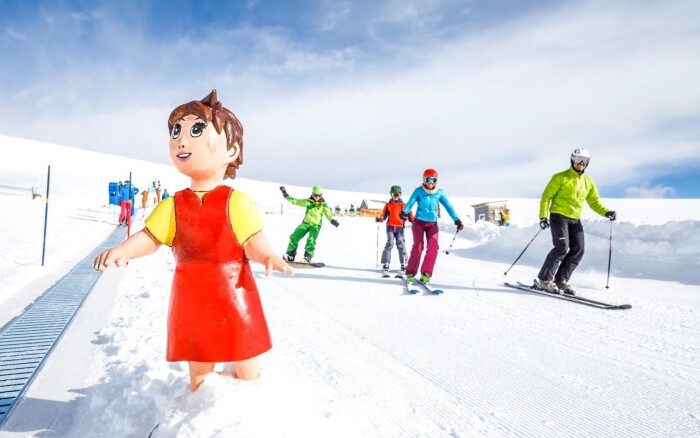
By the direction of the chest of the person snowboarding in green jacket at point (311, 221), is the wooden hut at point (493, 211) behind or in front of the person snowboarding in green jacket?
behind

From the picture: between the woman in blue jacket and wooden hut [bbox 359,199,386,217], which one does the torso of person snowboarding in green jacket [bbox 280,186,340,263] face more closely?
the woman in blue jacket

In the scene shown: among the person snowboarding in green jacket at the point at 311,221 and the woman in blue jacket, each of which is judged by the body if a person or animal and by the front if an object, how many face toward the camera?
2

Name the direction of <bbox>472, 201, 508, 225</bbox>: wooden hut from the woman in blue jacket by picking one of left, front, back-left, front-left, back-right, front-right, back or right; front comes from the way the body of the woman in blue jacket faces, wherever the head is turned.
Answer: back

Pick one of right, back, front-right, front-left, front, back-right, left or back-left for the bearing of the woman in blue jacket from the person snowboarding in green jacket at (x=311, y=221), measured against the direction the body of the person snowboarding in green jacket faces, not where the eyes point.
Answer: front-left

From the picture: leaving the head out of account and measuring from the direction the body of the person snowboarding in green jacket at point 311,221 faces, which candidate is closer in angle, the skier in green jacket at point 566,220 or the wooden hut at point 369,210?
the skier in green jacket

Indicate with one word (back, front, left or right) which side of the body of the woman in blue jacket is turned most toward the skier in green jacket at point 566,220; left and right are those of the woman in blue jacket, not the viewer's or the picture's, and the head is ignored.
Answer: left

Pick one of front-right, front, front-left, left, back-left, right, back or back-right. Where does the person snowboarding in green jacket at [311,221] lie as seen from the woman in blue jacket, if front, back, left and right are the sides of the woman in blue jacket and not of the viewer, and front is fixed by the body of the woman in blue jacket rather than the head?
back-right

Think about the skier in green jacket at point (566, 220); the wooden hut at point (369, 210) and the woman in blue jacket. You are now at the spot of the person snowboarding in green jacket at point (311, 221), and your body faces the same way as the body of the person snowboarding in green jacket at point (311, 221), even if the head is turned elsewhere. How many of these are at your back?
1
